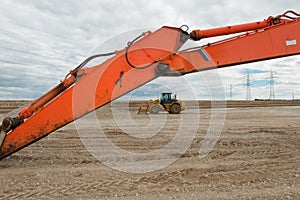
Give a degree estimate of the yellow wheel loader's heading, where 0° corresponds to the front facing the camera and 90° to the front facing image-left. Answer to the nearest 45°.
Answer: approximately 90°
